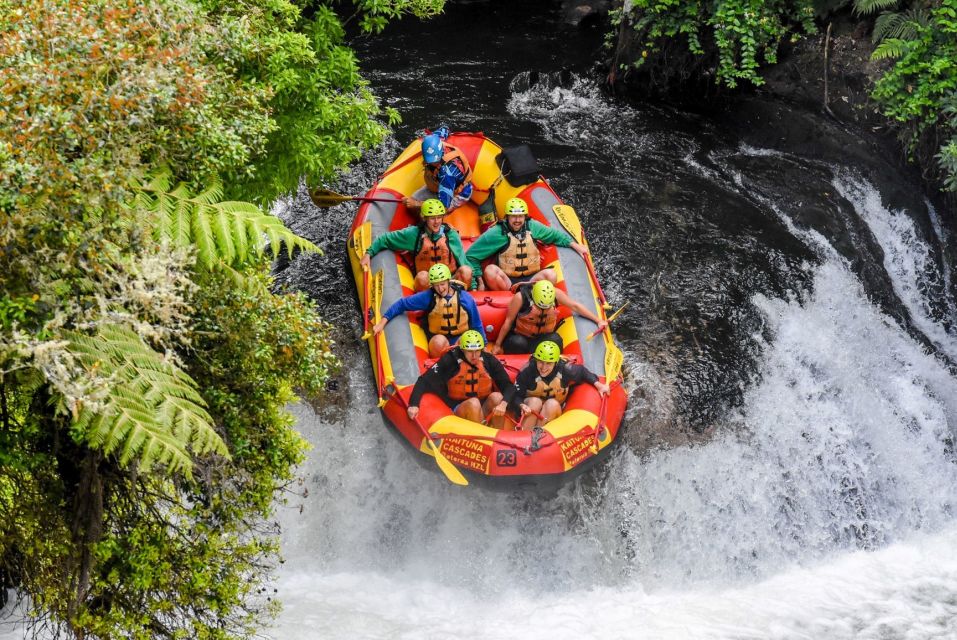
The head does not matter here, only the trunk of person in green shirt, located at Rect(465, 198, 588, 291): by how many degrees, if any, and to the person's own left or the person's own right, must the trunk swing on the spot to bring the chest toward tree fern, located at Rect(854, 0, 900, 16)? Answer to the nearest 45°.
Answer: approximately 135° to the person's own left

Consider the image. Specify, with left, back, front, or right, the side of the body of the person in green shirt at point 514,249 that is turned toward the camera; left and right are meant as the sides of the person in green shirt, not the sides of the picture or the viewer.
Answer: front

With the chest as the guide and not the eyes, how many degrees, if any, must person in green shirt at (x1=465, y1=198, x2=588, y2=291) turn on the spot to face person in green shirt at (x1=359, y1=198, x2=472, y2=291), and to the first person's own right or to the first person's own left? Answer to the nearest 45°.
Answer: approximately 90° to the first person's own right

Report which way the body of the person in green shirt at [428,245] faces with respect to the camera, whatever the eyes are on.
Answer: toward the camera

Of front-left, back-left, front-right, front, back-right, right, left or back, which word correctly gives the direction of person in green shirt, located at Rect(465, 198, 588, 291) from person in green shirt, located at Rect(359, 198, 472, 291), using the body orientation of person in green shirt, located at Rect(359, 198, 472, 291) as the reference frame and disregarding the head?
left

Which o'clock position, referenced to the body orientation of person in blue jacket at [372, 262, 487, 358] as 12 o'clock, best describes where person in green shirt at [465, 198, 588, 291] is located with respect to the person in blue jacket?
The person in green shirt is roughly at 7 o'clock from the person in blue jacket.

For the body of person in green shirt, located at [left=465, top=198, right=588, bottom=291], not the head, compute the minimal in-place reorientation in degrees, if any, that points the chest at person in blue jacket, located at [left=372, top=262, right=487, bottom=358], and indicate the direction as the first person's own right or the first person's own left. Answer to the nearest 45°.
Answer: approximately 45° to the first person's own right

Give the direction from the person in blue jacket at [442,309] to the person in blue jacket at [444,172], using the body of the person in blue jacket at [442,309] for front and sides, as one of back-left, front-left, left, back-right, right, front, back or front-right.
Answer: back

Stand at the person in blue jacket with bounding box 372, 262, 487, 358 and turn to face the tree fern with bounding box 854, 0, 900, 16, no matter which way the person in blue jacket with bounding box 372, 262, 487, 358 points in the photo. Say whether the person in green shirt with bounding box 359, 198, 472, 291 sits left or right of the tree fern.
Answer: left

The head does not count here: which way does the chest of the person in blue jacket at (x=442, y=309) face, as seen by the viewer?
toward the camera

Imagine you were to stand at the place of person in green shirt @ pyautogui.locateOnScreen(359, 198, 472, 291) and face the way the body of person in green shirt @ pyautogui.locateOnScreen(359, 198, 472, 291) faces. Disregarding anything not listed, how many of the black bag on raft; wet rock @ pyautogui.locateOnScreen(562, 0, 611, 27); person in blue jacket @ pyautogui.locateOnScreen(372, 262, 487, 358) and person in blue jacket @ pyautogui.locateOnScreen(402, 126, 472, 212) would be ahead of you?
1

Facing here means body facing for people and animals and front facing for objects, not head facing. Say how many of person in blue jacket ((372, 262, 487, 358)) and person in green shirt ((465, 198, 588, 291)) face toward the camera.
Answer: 2

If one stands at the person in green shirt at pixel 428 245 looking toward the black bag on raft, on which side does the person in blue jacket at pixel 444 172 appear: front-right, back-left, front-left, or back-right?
front-left

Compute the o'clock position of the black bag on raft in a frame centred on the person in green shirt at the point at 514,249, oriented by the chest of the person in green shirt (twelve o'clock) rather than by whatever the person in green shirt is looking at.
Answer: The black bag on raft is roughly at 6 o'clock from the person in green shirt.

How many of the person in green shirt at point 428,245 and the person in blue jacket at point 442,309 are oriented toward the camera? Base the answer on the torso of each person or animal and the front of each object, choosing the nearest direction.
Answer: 2
